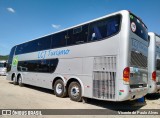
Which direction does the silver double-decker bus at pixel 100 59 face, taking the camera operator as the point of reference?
facing away from the viewer and to the left of the viewer
